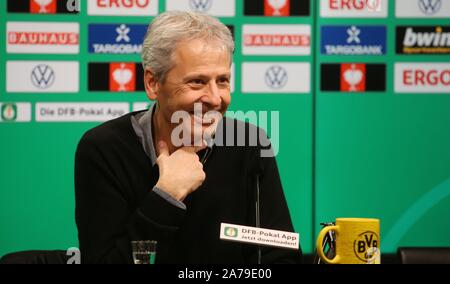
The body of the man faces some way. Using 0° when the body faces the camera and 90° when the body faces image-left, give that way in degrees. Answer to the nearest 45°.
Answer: approximately 315°

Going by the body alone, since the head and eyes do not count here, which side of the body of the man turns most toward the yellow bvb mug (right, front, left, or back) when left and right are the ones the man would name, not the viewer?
front

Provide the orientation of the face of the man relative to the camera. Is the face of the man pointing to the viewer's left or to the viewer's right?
to the viewer's right
